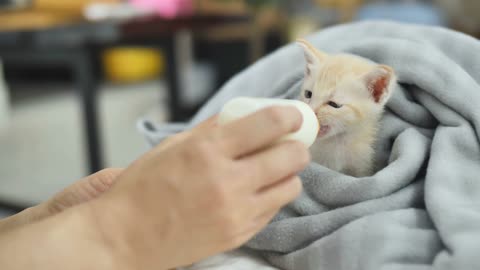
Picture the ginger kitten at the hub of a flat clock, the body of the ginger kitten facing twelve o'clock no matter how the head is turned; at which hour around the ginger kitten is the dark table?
The dark table is roughly at 3 o'clock from the ginger kitten.

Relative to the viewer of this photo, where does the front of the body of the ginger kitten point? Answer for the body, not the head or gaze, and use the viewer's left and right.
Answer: facing the viewer and to the left of the viewer
